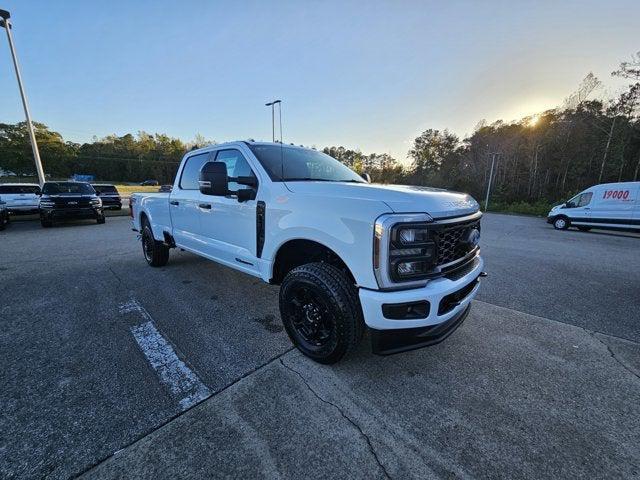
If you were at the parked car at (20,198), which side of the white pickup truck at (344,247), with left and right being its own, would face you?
back

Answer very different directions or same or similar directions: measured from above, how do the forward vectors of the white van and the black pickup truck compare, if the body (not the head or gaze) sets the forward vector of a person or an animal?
very different directions

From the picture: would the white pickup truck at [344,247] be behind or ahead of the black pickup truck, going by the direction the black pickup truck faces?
ahead

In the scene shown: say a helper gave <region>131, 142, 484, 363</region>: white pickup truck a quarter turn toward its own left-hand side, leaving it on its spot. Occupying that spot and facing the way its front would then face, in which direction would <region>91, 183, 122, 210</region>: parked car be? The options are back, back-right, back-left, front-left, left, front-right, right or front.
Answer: left

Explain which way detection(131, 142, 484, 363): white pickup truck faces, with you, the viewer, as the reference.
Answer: facing the viewer and to the right of the viewer

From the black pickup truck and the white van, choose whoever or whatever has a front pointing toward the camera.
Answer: the black pickup truck

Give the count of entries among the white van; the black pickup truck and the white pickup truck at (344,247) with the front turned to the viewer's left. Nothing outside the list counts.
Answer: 1

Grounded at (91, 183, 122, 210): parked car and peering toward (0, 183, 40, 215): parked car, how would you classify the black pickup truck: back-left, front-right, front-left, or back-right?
front-left

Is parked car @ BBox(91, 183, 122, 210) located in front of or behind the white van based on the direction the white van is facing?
in front

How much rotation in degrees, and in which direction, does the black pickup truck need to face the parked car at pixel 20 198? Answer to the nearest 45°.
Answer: approximately 135° to its right

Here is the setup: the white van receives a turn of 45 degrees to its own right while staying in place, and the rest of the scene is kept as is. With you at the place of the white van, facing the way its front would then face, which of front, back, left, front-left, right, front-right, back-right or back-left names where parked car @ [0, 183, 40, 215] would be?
left

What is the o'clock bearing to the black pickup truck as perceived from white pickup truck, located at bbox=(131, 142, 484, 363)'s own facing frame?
The black pickup truck is roughly at 6 o'clock from the white pickup truck.

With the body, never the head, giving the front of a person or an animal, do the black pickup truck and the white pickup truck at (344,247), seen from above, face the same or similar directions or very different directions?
same or similar directions

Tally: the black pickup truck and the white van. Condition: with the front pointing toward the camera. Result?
1

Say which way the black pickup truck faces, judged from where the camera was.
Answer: facing the viewer

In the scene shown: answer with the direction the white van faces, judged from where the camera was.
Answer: facing to the left of the viewer
